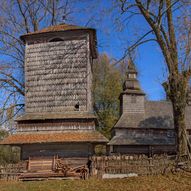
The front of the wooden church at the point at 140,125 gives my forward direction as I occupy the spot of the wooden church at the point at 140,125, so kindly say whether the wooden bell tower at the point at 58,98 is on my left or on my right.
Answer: on my left

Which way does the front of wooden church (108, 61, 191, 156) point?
to the viewer's left
